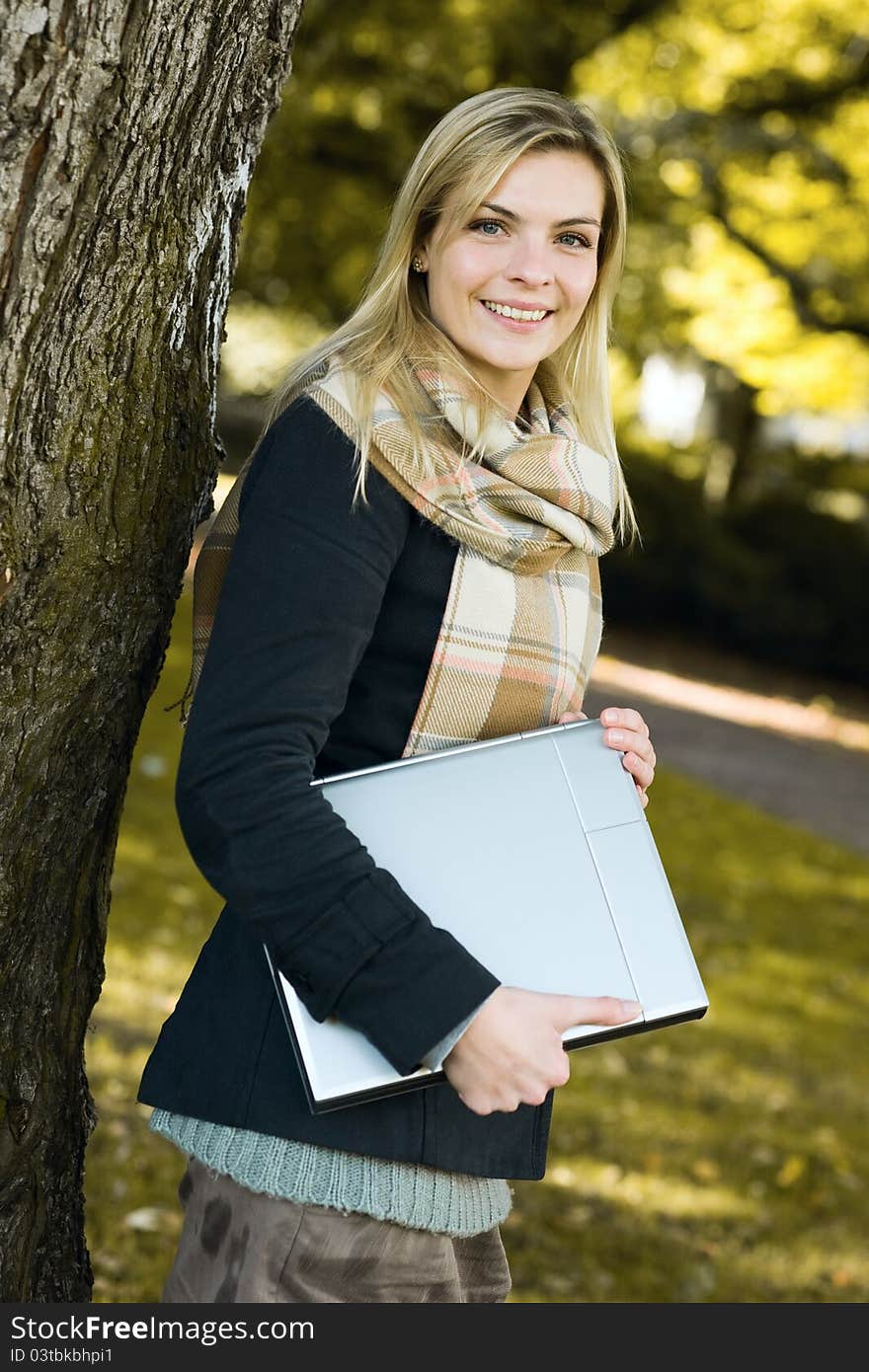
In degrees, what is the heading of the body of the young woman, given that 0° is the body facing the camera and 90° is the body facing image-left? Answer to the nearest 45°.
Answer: approximately 315°

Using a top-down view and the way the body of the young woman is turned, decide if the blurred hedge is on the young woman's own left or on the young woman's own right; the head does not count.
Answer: on the young woman's own left

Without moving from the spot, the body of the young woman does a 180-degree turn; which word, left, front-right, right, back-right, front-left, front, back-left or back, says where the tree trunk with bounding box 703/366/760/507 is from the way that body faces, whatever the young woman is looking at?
front-right
